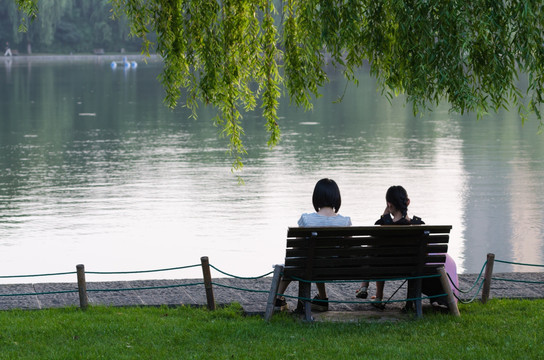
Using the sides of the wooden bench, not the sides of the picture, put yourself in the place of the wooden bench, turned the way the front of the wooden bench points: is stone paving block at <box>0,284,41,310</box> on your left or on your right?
on your left

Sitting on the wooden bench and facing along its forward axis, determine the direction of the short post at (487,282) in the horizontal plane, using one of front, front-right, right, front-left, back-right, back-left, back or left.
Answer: front-right

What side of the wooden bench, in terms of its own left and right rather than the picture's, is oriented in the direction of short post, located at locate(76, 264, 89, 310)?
left

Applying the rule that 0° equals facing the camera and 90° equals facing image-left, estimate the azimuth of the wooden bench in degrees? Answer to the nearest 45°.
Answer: approximately 180°
